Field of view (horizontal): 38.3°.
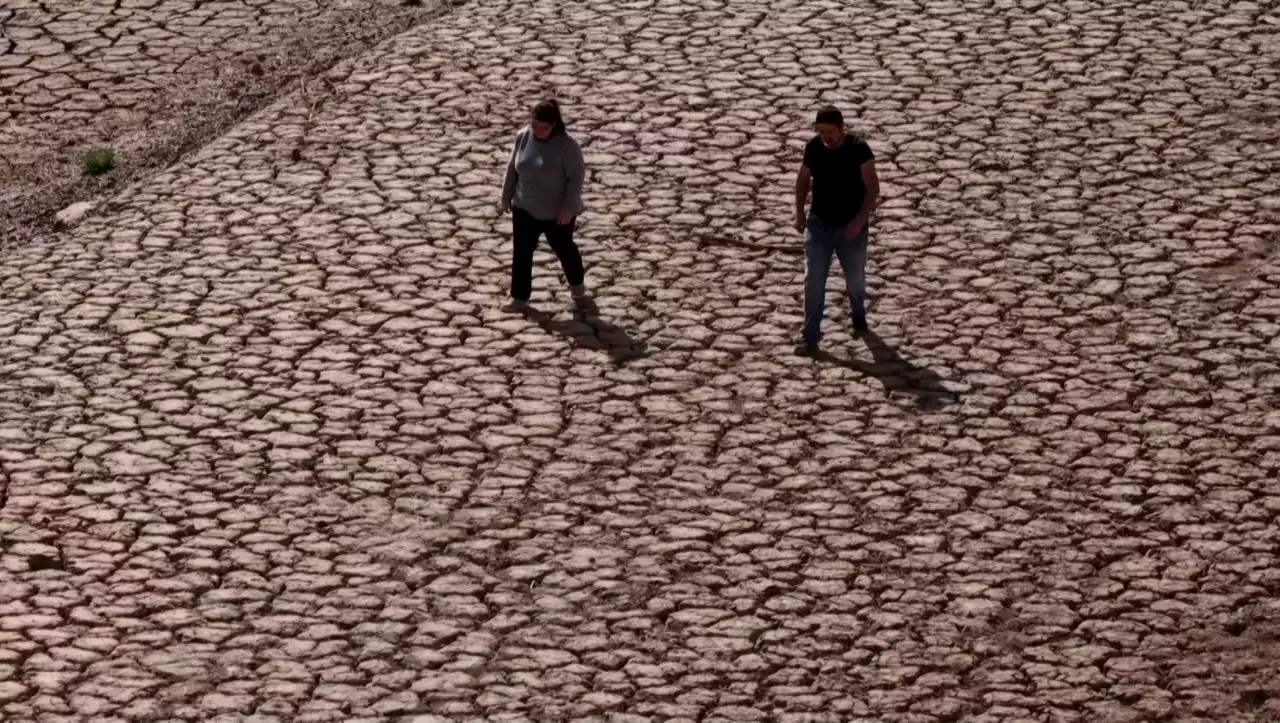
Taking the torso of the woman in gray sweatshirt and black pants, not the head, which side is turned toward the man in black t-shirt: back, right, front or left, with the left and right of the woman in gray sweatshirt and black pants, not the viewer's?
left

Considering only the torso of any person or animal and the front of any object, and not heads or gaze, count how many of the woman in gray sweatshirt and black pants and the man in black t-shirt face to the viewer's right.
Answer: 0

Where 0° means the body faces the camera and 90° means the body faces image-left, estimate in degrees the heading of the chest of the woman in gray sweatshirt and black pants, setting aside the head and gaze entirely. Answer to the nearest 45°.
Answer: approximately 45°

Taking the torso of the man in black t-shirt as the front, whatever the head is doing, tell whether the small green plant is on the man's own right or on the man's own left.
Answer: on the man's own right

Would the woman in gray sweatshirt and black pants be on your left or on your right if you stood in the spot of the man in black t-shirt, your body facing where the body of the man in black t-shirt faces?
on your right

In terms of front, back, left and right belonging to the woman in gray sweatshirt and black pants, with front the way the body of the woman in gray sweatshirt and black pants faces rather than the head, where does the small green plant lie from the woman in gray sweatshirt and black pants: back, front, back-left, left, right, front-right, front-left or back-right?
right
